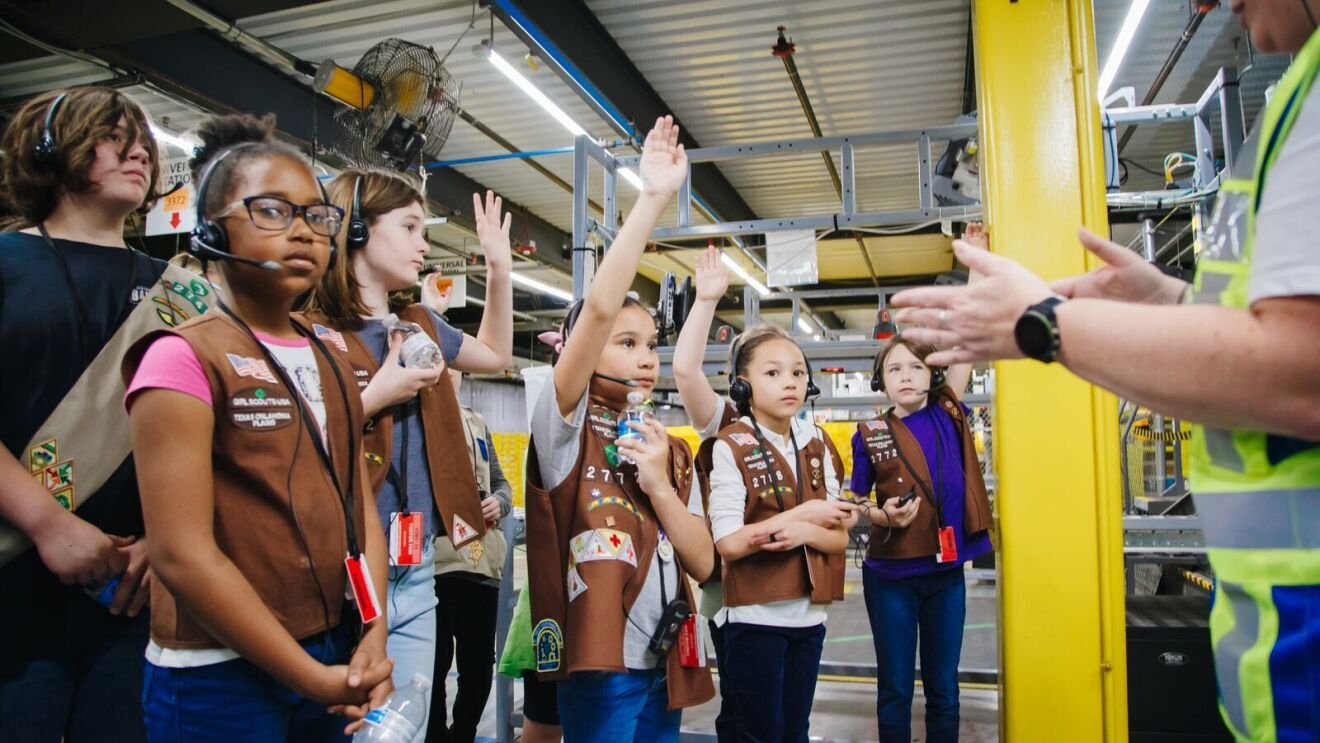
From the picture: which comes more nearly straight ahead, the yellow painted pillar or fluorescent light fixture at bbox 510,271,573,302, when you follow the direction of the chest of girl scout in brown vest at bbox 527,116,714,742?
the yellow painted pillar

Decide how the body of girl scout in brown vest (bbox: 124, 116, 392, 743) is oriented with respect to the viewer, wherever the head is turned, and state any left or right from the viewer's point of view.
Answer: facing the viewer and to the right of the viewer

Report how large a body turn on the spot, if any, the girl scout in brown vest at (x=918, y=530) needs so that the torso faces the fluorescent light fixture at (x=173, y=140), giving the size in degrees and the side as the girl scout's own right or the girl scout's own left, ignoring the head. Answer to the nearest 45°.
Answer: approximately 90° to the girl scout's own right

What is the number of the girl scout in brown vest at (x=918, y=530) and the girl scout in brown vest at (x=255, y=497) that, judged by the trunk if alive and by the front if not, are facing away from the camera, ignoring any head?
0

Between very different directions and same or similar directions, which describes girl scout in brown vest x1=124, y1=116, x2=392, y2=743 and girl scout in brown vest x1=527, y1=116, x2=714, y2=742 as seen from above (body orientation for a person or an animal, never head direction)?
same or similar directions

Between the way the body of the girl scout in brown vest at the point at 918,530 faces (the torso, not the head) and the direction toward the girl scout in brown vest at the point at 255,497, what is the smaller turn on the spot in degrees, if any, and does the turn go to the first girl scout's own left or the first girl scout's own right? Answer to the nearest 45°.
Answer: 0° — they already face them

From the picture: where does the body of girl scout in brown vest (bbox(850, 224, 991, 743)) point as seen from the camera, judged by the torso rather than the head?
toward the camera

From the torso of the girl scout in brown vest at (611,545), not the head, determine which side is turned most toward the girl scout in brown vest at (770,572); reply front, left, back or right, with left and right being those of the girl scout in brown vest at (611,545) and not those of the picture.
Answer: left

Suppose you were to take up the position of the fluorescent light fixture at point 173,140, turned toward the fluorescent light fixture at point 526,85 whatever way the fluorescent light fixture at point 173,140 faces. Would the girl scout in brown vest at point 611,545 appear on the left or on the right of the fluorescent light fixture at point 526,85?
right

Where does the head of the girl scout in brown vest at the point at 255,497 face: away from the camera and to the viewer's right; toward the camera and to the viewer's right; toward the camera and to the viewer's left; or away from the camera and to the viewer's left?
toward the camera and to the viewer's right

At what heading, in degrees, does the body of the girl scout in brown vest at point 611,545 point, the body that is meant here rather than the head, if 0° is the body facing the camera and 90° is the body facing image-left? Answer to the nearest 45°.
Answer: approximately 315°

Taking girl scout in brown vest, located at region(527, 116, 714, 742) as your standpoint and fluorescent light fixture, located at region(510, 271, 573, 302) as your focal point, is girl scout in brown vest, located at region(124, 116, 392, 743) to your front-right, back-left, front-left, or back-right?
back-left

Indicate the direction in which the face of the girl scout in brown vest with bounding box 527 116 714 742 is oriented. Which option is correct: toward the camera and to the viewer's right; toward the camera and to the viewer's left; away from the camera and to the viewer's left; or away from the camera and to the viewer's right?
toward the camera and to the viewer's right

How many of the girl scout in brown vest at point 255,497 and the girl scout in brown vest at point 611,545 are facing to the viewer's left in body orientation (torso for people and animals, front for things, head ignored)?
0

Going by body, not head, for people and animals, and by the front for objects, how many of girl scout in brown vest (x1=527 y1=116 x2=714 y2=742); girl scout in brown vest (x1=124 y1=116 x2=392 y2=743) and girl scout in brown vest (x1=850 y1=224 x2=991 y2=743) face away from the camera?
0

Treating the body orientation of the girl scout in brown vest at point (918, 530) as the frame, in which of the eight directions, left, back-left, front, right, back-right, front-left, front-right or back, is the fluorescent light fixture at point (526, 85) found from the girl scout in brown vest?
back-right
